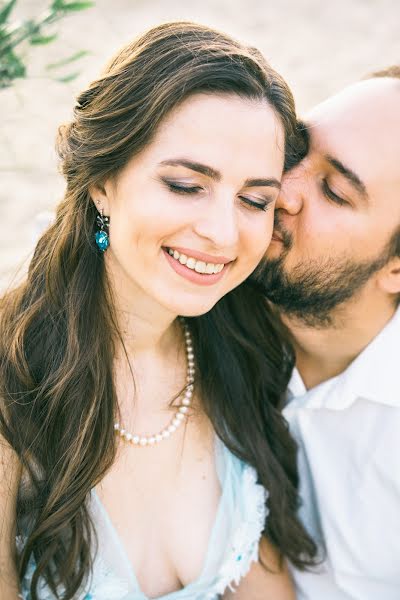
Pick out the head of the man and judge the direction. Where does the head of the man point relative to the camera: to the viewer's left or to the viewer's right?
to the viewer's left

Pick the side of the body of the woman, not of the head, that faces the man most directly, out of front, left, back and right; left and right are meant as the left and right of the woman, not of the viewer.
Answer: left

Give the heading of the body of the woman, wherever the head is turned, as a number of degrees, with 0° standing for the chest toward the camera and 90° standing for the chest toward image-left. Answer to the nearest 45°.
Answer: approximately 315°

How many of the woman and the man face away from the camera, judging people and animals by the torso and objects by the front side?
0

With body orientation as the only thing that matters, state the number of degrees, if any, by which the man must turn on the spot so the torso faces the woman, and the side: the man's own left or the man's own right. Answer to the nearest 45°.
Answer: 0° — they already face them

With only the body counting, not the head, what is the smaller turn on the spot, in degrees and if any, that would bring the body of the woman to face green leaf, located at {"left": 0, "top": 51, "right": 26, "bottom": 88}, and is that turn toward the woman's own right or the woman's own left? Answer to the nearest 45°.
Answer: approximately 180°
